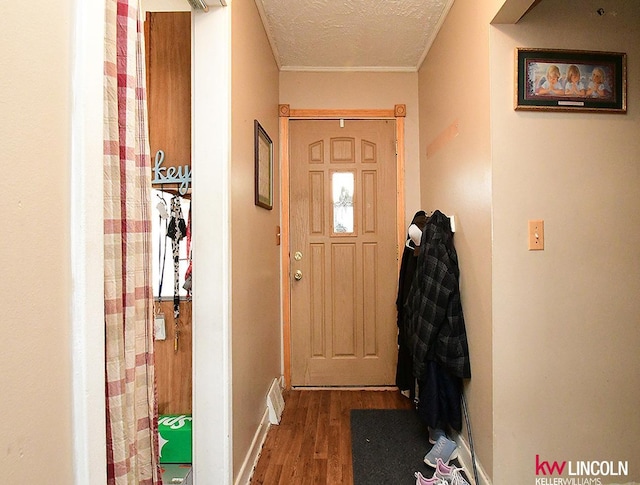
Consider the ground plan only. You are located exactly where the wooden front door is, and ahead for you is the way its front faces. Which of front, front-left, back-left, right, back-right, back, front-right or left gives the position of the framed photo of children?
front-left

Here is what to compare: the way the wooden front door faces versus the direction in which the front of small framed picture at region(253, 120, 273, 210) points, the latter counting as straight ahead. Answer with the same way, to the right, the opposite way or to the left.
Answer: to the right

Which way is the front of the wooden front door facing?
toward the camera

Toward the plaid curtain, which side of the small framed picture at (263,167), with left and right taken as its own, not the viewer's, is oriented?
right

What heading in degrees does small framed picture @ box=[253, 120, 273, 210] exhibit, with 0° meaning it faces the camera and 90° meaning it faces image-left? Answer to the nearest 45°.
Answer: approximately 270°

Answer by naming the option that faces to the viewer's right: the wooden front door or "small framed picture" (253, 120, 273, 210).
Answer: the small framed picture

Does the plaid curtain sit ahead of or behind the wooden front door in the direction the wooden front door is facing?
ahead

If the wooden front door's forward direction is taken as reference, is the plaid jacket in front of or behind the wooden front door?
in front

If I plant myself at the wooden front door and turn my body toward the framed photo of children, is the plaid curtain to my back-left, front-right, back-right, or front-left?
front-right

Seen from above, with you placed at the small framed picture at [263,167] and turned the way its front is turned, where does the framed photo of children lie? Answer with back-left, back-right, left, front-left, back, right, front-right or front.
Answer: front-right

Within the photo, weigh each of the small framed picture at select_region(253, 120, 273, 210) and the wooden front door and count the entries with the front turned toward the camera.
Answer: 1
